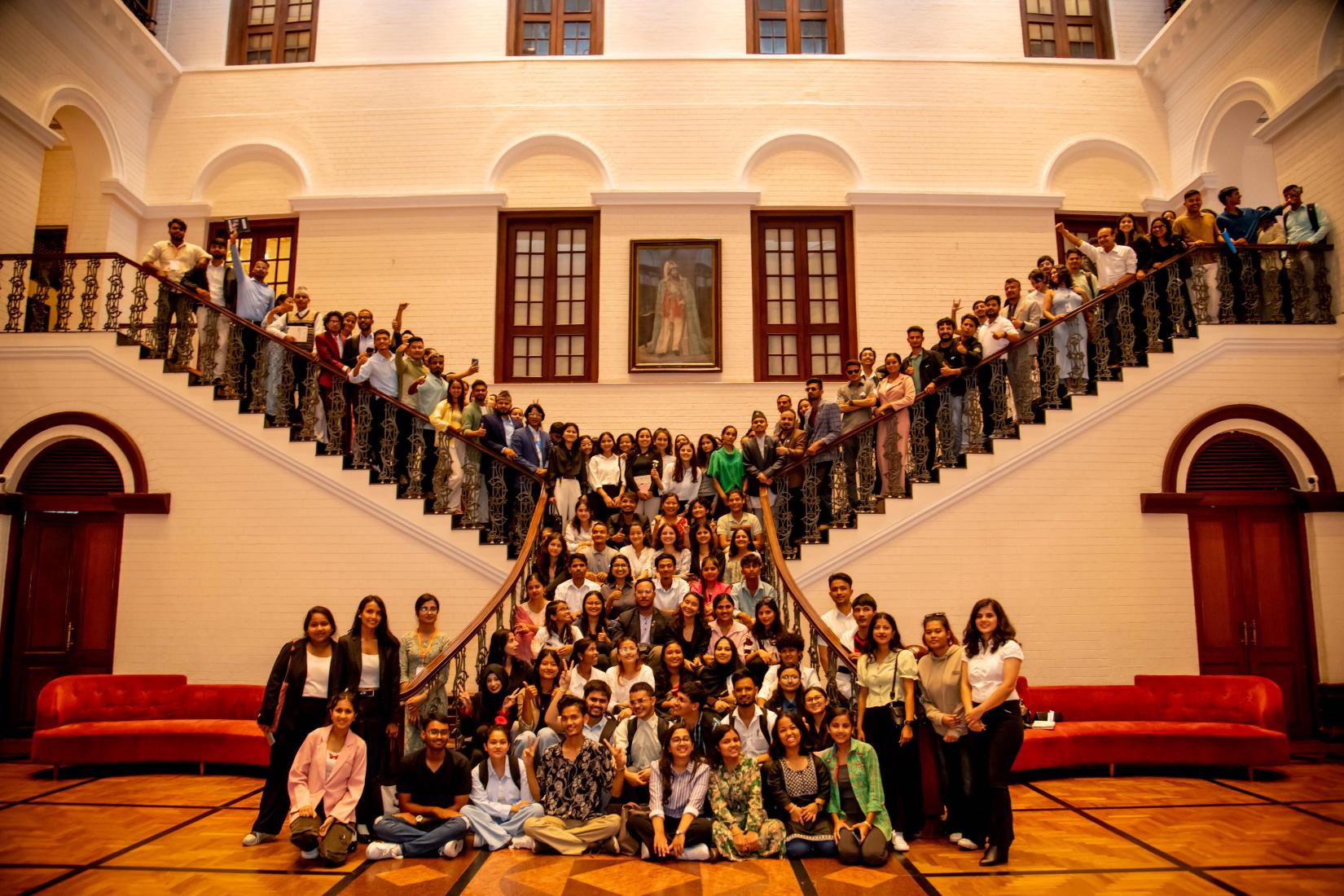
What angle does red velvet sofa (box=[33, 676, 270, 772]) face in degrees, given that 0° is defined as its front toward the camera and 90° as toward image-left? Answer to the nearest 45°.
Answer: approximately 0°

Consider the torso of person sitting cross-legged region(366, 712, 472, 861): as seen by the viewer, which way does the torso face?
toward the camera

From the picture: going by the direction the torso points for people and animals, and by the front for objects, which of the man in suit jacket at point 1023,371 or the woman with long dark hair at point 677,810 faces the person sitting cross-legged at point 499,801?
the man in suit jacket

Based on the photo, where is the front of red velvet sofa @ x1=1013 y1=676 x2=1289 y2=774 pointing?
toward the camera

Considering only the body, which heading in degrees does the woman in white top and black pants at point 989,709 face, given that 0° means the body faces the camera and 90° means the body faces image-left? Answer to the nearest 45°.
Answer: approximately 45°

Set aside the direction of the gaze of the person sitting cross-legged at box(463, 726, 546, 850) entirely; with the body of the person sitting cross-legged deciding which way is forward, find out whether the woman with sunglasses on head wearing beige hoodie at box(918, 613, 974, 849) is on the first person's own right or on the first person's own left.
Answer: on the first person's own left

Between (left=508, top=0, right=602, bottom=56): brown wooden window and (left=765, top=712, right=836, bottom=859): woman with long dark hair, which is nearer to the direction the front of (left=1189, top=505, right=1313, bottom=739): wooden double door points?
the woman with long dark hair

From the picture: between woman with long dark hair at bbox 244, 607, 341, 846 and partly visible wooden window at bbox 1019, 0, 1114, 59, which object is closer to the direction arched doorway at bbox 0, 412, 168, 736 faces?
the woman with long dark hair

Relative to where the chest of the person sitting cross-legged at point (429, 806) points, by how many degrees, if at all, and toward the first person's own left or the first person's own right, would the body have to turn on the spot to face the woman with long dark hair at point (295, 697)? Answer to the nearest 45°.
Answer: approximately 90° to the first person's own right

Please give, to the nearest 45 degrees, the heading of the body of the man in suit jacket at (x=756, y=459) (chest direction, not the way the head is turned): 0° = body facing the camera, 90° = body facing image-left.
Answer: approximately 0°
